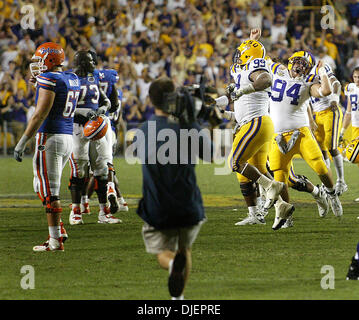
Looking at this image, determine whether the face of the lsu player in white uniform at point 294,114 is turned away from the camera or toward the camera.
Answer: toward the camera

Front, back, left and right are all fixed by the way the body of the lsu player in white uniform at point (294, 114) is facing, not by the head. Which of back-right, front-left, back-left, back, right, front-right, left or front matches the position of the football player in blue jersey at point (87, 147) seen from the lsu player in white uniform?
right

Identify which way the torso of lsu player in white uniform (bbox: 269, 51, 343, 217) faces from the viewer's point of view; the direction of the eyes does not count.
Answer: toward the camera

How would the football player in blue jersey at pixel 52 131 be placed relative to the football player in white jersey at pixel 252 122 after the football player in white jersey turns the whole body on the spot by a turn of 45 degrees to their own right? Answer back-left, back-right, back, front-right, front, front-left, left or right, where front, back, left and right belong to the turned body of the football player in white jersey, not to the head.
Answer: left

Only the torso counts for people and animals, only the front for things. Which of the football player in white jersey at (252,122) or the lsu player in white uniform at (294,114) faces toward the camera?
the lsu player in white uniform

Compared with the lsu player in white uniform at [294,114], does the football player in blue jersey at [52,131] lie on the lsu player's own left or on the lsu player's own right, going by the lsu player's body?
on the lsu player's own right

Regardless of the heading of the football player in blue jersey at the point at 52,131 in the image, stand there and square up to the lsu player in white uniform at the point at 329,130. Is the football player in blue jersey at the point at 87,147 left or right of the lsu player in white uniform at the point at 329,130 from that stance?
left

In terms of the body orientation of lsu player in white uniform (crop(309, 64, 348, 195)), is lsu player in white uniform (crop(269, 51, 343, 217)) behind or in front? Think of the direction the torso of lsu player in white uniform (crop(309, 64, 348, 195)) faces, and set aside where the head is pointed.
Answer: in front

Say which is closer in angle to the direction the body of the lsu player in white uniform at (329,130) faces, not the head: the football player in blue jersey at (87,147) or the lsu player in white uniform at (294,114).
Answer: the football player in blue jersey
